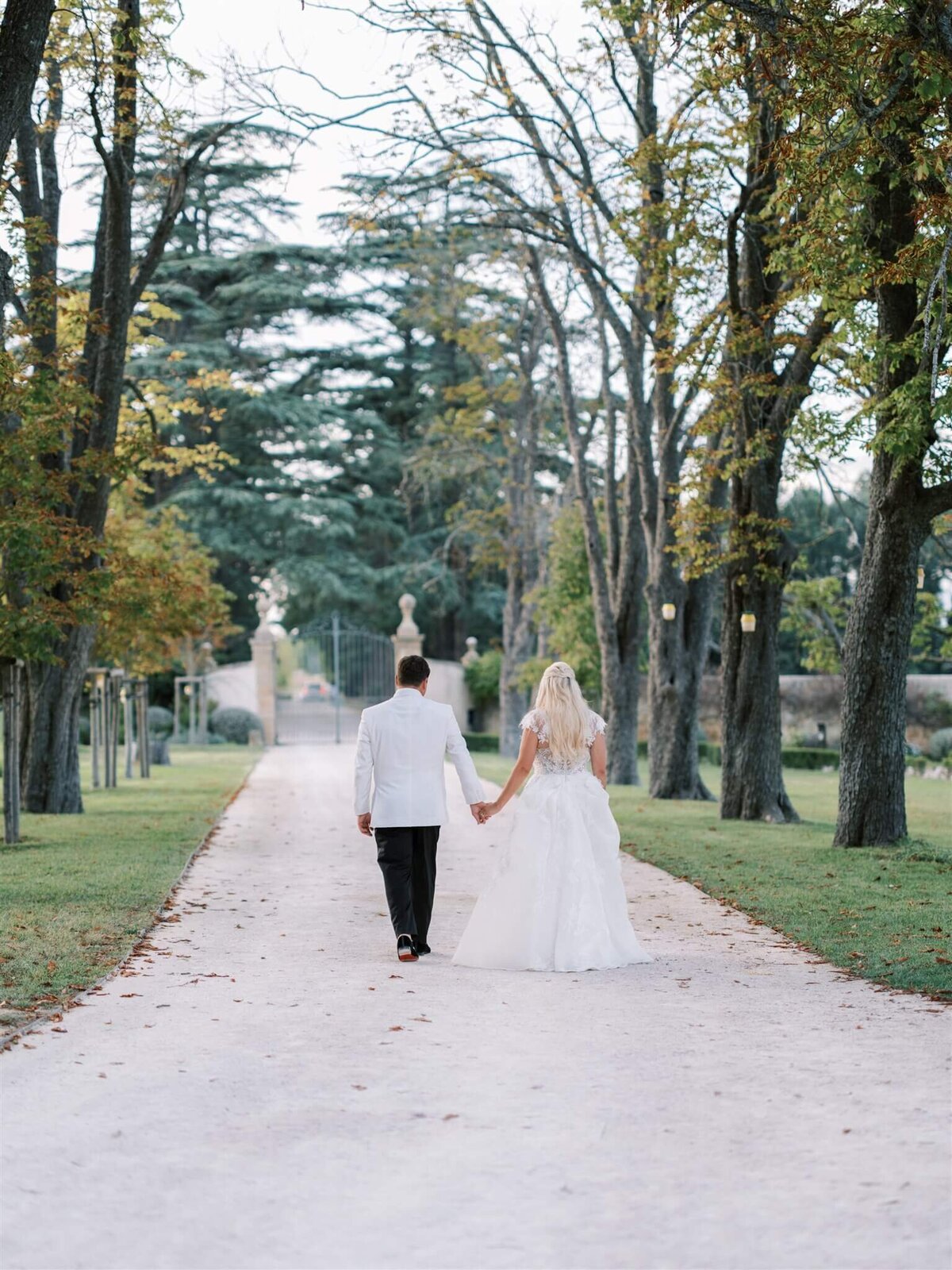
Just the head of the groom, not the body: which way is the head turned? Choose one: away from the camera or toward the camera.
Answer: away from the camera

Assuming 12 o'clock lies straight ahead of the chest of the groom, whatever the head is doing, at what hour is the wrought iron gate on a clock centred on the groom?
The wrought iron gate is roughly at 12 o'clock from the groom.

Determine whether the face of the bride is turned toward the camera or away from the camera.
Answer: away from the camera

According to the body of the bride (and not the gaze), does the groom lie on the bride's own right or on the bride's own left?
on the bride's own left

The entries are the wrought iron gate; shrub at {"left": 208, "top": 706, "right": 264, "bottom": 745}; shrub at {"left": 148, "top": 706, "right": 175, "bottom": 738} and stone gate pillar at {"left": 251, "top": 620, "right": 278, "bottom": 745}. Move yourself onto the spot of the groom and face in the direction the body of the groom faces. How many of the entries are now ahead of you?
4

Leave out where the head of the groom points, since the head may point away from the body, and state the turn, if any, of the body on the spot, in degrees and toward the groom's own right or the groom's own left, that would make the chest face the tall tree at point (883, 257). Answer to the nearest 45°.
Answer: approximately 45° to the groom's own right

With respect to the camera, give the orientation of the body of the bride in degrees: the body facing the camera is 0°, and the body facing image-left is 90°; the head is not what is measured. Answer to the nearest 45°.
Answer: approximately 180°

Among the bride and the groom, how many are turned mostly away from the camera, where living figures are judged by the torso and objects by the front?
2

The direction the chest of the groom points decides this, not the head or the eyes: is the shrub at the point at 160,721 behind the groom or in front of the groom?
in front

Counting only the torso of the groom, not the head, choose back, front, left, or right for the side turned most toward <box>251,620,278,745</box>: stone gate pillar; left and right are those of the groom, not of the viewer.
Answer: front

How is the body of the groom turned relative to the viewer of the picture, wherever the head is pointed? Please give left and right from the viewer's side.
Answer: facing away from the viewer
